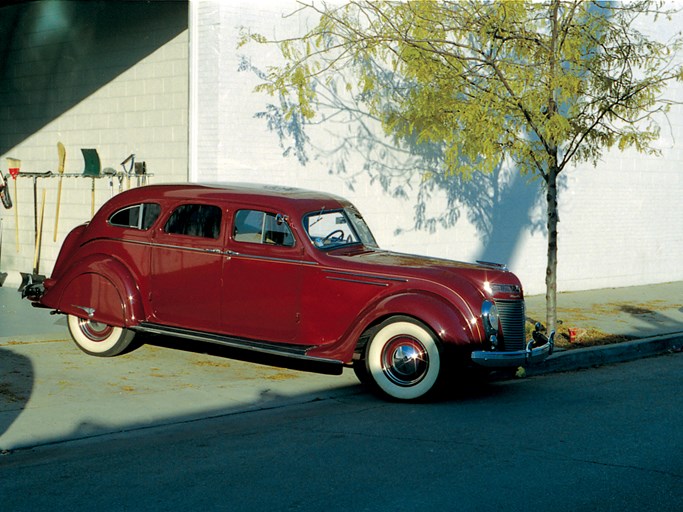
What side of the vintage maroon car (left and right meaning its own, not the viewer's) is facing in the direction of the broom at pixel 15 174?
back

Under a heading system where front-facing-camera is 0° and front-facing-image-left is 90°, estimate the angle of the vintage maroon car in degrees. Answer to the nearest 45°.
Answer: approximately 315°

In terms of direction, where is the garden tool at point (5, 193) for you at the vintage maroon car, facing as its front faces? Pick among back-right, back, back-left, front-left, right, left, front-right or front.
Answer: back

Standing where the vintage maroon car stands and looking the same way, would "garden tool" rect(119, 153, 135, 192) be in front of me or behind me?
behind

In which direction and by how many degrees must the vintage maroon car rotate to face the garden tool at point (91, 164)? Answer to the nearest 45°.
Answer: approximately 180°

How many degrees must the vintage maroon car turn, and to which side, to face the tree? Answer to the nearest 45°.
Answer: approximately 90° to its left

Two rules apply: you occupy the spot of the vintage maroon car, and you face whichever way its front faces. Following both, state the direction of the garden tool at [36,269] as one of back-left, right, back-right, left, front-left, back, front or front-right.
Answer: back
